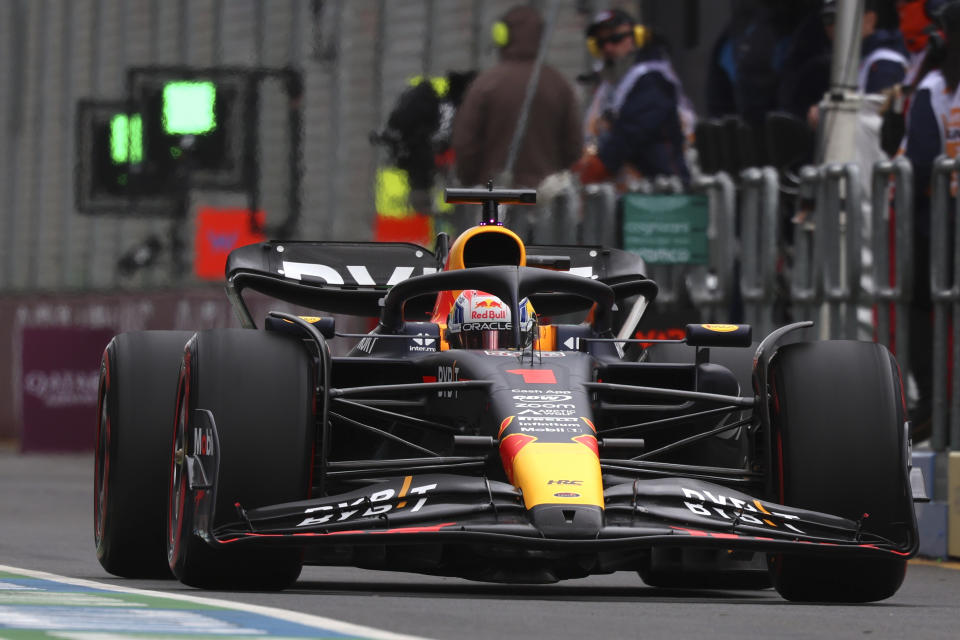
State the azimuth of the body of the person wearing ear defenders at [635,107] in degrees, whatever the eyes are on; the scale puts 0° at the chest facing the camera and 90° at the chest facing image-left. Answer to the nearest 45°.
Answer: approximately 45°

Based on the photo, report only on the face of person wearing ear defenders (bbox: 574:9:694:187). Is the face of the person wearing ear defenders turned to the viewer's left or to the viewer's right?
to the viewer's left

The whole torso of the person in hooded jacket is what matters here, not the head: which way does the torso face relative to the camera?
away from the camera

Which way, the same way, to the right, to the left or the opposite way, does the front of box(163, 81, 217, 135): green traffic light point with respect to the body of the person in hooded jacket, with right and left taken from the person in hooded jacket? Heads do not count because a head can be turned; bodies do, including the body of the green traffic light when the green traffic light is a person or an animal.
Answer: the opposite way

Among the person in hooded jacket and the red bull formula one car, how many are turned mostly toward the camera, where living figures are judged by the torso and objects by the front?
1

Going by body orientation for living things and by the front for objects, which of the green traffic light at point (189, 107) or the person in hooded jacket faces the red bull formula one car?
the green traffic light

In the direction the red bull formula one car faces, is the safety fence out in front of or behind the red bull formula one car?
behind

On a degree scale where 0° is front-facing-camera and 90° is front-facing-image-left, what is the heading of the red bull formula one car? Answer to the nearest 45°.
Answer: approximately 0°

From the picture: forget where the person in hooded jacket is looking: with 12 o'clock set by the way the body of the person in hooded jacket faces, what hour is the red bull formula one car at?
The red bull formula one car is roughly at 6 o'clock from the person in hooded jacket.

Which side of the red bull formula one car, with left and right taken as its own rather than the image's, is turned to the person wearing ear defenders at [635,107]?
back

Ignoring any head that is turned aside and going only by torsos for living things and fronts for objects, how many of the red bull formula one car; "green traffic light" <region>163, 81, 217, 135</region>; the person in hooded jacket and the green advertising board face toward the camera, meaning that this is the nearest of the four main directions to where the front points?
3
